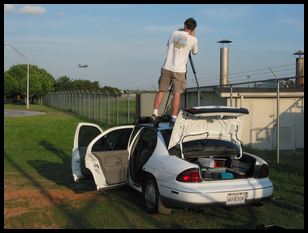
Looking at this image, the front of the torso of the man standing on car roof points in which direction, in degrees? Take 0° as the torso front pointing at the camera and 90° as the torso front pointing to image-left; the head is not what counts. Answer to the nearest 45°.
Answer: approximately 225°

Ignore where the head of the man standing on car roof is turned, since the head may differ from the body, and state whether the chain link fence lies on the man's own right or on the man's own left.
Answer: on the man's own left

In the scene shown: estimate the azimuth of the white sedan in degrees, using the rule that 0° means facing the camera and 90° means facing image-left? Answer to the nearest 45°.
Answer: approximately 135°

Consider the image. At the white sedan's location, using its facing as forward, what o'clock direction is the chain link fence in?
The chain link fence is roughly at 1 o'clock from the white sedan.
